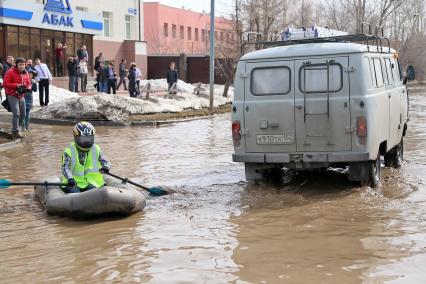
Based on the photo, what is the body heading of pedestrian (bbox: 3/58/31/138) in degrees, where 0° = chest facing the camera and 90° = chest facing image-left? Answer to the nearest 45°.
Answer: approximately 315°

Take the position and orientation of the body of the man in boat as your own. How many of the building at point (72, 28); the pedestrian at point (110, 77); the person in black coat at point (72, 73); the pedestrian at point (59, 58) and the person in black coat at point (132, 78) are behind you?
5

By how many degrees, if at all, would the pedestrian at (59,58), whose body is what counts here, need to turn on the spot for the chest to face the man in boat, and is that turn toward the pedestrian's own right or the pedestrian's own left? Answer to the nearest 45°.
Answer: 0° — they already face them

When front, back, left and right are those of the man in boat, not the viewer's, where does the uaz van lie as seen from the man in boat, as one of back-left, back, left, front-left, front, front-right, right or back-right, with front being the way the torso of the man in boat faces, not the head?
left

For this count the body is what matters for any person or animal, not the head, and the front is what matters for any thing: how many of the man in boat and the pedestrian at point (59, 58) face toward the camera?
2

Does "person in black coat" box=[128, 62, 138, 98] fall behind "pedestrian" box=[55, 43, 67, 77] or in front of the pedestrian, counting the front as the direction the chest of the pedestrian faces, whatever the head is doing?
in front

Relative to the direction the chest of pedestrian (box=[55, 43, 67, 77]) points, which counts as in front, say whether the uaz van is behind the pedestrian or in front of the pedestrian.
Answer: in front

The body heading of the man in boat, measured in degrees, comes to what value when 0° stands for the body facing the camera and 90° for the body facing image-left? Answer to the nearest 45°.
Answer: approximately 0°

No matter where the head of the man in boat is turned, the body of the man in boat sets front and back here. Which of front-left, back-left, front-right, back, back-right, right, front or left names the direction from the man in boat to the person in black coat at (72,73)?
back

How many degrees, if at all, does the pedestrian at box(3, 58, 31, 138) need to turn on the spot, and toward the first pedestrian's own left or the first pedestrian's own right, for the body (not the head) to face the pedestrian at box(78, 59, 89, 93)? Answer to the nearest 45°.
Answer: approximately 135° to the first pedestrian's own left

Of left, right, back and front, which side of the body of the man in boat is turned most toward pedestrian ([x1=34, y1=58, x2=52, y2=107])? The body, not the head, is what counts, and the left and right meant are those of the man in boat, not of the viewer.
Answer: back

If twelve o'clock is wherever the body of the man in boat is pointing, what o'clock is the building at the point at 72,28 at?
The building is roughly at 6 o'clock from the man in boat.

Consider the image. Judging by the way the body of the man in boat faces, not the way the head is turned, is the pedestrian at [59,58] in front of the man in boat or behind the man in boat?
behind
